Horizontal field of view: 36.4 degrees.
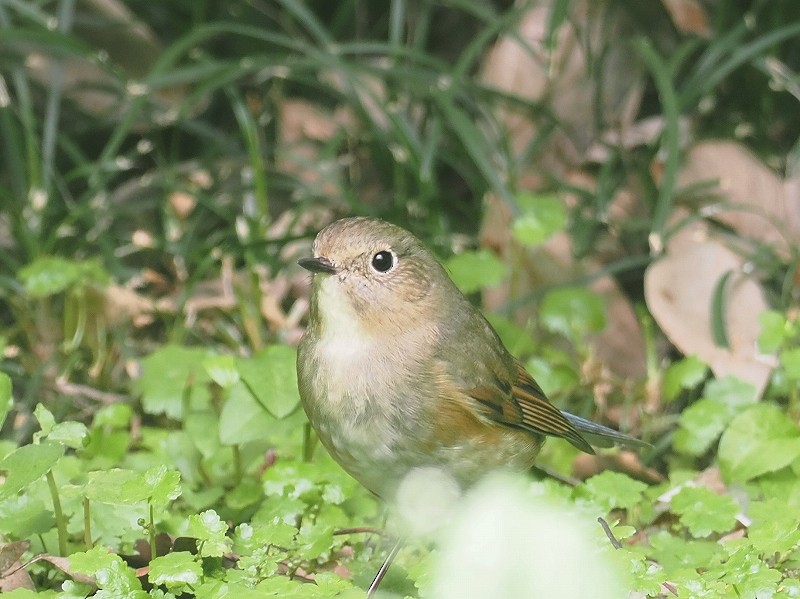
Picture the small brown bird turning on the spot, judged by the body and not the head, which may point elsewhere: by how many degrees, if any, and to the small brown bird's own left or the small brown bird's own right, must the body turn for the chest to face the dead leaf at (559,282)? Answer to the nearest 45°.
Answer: approximately 135° to the small brown bird's own right

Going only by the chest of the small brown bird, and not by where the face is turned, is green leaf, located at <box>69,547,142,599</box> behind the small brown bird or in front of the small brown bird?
in front

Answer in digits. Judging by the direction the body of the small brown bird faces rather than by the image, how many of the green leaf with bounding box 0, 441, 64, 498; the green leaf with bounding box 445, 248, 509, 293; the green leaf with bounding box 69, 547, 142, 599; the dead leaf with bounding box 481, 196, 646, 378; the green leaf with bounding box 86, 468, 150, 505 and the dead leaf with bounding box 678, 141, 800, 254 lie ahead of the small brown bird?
3

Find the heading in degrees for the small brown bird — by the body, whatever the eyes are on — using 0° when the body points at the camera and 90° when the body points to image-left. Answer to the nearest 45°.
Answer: approximately 45°

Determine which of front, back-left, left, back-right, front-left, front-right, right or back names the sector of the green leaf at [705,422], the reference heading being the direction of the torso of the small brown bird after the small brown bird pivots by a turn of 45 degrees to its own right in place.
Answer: back-right

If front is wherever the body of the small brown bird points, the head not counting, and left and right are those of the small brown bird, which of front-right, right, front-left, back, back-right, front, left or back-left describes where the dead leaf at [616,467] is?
back

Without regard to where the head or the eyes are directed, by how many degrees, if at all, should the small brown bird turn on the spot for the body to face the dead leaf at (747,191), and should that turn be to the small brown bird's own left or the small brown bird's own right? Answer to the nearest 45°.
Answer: approximately 180°

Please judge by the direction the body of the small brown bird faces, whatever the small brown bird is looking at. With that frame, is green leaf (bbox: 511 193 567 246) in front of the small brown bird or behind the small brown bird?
behind

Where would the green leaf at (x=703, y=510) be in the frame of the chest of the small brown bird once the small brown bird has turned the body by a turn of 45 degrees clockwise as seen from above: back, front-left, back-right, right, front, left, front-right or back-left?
back

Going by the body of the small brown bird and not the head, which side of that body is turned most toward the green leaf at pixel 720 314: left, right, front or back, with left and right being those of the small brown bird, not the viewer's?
back

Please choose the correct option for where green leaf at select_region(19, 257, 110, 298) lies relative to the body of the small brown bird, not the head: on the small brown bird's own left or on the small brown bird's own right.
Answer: on the small brown bird's own right

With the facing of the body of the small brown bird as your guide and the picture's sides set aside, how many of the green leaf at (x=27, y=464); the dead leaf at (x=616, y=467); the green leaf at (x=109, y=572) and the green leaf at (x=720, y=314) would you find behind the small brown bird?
2

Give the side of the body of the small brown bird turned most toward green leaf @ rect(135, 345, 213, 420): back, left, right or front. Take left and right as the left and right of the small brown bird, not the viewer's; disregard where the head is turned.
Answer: right

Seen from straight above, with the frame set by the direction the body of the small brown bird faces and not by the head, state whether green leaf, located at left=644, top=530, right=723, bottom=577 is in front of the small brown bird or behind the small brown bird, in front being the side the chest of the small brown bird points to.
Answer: behind
